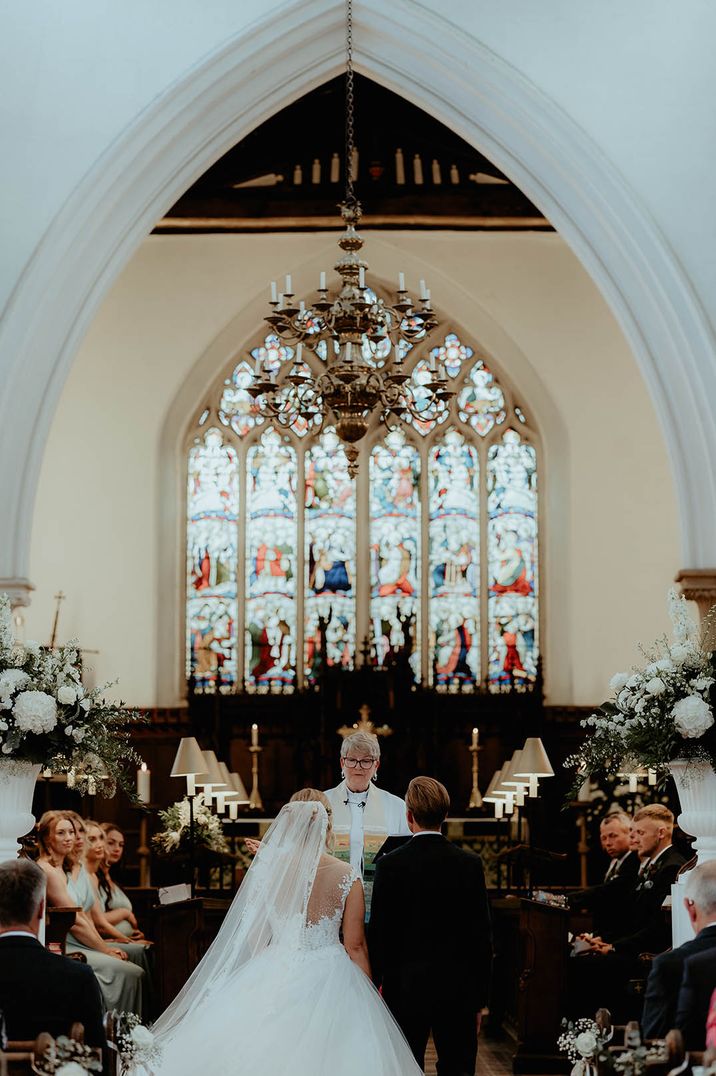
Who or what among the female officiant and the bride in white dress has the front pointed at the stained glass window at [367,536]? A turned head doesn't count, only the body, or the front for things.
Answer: the bride in white dress

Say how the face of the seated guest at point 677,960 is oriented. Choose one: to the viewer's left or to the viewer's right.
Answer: to the viewer's left

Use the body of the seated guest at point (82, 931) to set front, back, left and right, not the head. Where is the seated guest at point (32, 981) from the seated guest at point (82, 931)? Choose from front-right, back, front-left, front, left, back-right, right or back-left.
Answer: right

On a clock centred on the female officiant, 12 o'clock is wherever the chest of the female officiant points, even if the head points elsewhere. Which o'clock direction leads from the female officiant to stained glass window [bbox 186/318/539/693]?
The stained glass window is roughly at 6 o'clock from the female officiant.

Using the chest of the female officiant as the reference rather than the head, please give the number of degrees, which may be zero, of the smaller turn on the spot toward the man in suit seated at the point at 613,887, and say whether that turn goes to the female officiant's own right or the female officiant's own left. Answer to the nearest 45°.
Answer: approximately 135° to the female officiant's own left

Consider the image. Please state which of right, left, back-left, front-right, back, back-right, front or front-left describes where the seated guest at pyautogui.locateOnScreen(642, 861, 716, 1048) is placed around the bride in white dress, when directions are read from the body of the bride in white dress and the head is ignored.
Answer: back-right

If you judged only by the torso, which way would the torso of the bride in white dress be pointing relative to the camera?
away from the camera

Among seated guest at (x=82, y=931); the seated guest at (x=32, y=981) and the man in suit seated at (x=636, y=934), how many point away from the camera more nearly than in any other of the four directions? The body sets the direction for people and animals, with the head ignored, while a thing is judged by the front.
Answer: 1

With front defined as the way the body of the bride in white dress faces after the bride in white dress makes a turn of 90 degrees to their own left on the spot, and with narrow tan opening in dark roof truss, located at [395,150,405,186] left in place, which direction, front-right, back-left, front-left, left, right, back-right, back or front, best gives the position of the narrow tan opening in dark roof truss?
right

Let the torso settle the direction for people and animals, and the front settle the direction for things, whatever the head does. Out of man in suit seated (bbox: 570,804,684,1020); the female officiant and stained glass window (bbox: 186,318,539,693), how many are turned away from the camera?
0

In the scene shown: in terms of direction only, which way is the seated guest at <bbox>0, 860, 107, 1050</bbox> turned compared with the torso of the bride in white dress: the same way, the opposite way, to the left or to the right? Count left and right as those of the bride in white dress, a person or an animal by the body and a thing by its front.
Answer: the same way

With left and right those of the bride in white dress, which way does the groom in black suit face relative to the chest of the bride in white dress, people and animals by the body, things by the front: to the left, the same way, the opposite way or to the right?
the same way

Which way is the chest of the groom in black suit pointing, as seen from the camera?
away from the camera

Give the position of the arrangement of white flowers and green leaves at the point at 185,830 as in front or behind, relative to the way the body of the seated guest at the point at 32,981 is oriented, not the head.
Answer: in front

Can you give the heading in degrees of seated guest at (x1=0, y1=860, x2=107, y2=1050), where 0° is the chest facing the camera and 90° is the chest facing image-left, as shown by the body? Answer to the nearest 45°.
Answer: approximately 180°

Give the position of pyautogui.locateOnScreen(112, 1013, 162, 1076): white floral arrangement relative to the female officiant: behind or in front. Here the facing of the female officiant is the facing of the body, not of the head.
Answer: in front

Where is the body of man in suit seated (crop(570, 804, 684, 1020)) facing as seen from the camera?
to the viewer's left

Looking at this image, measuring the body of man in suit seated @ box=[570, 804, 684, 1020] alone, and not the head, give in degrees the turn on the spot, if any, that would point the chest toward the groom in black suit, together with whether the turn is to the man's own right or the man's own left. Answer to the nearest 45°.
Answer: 0° — they already face them

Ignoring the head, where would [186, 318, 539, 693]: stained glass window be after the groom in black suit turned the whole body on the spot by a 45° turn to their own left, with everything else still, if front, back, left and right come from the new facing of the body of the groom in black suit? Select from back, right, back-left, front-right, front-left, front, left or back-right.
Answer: front-right

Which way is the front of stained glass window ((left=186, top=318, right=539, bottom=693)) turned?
toward the camera
